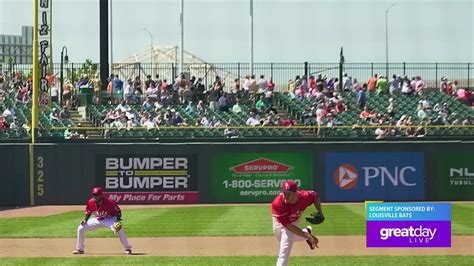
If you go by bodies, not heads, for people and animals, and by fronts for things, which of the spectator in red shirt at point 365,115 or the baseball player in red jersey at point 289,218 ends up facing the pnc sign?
the spectator in red shirt

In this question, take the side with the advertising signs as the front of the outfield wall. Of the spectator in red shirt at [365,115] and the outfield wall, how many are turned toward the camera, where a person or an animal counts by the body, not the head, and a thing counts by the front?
2

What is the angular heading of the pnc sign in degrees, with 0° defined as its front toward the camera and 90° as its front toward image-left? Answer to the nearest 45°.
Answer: approximately 0°

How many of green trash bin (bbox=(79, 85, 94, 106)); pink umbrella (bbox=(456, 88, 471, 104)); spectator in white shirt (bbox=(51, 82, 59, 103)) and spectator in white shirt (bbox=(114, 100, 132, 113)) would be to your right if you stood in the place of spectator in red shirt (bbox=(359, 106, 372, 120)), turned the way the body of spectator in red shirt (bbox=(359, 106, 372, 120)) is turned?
3

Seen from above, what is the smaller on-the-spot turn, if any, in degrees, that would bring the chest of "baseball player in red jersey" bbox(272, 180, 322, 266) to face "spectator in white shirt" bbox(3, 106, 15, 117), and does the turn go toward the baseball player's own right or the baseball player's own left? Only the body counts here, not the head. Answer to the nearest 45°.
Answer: approximately 135° to the baseball player's own right

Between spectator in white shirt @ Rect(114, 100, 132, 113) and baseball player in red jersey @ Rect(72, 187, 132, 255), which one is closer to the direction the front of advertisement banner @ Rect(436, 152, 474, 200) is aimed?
the baseball player in red jersey

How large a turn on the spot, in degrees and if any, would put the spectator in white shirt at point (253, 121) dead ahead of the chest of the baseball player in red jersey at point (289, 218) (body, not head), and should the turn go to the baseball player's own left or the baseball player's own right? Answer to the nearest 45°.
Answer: approximately 180°

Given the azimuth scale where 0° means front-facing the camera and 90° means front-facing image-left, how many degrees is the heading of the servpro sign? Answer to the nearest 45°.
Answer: approximately 0°
